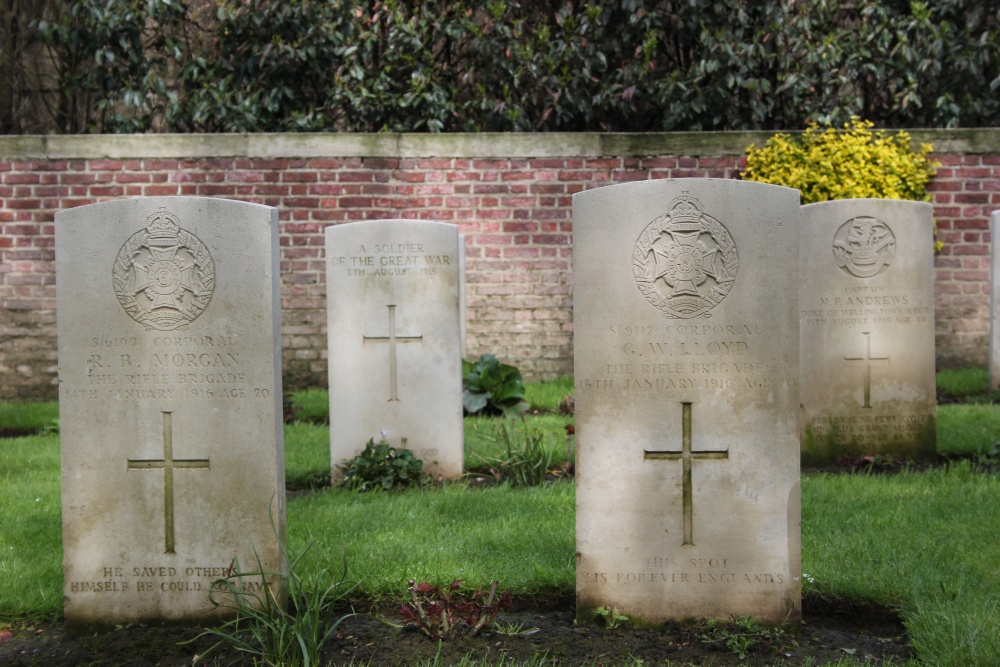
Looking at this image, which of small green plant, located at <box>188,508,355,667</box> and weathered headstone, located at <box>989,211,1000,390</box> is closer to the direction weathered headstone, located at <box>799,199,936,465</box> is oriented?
the small green plant

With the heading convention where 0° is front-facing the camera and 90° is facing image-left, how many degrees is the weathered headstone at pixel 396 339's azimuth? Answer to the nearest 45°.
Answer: approximately 0°

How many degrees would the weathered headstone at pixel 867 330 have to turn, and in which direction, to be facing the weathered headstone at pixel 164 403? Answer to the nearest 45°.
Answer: approximately 45° to its right

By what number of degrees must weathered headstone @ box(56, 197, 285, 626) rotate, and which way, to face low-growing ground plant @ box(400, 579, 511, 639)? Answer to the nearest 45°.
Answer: approximately 45° to its left

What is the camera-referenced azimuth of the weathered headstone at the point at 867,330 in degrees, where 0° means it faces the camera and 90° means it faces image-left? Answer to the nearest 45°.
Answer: approximately 0°

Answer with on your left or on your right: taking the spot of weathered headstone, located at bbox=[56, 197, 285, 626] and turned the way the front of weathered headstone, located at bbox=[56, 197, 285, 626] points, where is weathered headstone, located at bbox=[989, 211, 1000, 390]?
on your left

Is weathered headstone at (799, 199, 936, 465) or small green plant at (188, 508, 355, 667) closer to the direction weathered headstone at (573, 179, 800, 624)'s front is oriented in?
the small green plant
